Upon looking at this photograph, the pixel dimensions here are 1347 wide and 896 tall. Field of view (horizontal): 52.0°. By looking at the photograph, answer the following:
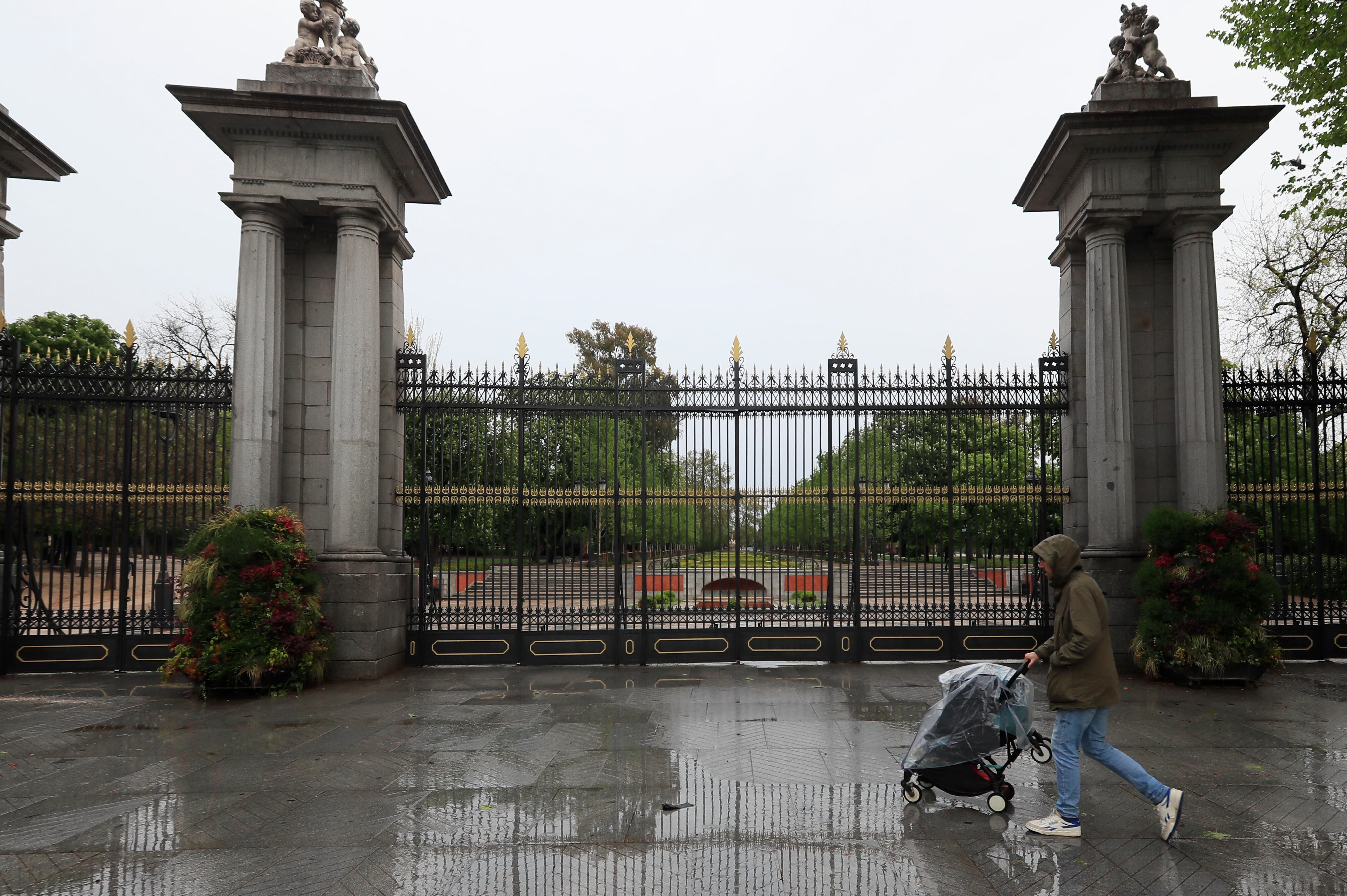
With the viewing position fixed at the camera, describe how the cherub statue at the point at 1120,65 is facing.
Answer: facing the viewer and to the left of the viewer

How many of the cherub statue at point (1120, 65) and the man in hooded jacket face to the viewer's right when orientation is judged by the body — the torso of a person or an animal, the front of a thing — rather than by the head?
0

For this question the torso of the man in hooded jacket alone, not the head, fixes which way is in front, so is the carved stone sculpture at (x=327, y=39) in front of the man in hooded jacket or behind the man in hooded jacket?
in front

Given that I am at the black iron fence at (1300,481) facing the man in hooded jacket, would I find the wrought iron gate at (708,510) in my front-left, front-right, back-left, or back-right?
front-right

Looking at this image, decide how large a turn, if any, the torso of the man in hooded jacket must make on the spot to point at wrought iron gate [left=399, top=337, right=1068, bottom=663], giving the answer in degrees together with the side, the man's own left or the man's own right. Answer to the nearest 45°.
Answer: approximately 45° to the man's own right

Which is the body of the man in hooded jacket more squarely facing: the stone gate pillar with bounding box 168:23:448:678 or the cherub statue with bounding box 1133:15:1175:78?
the stone gate pillar

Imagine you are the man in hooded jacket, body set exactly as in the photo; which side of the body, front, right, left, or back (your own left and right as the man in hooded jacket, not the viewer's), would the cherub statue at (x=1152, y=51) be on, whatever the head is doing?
right

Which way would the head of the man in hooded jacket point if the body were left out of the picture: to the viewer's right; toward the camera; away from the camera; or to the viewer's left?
to the viewer's left

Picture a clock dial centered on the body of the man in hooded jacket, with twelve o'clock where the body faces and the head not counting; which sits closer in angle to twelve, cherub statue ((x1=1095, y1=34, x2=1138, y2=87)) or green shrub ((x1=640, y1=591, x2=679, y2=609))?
the green shrub

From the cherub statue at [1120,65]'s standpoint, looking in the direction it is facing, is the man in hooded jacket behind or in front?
in front

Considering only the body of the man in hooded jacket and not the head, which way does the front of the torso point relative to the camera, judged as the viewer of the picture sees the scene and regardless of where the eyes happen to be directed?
to the viewer's left
